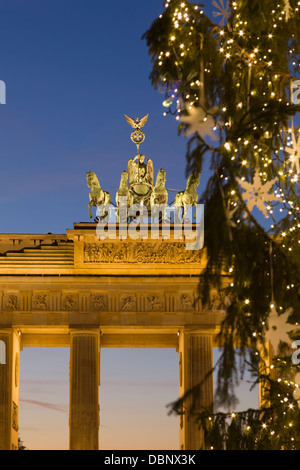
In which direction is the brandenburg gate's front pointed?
toward the camera

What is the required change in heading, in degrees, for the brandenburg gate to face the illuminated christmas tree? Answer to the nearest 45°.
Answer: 0° — it already faces it
